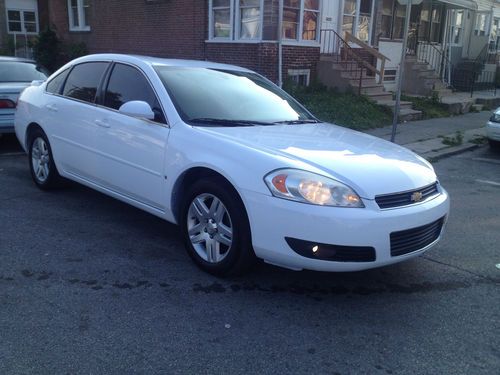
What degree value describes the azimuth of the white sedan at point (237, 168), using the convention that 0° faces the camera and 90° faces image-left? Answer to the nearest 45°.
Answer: approximately 315°

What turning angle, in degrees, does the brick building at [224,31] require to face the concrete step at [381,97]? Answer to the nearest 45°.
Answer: approximately 45° to its left

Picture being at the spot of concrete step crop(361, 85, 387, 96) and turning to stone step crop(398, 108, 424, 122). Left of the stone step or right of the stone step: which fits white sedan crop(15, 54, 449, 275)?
right

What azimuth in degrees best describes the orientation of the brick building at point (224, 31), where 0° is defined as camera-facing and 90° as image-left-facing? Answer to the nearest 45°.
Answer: approximately 315°

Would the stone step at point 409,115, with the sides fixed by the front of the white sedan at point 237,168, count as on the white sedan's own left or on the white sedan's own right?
on the white sedan's own left

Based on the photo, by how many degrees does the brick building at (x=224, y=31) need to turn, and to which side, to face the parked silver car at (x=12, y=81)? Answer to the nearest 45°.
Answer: approximately 90° to its right
